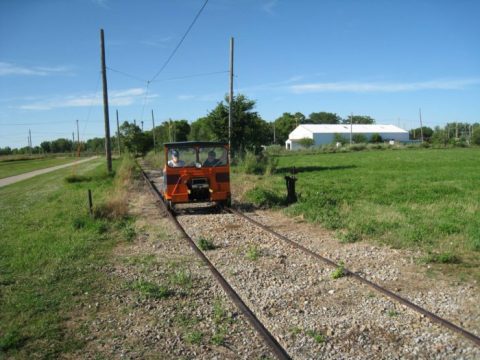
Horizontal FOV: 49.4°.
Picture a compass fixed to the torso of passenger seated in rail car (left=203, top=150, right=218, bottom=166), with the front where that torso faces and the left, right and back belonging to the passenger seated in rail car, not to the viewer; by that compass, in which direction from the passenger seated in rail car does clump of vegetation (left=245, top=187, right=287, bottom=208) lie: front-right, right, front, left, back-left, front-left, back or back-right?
back-left

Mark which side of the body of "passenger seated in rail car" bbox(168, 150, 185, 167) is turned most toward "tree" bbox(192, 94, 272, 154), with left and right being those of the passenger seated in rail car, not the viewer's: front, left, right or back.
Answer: back

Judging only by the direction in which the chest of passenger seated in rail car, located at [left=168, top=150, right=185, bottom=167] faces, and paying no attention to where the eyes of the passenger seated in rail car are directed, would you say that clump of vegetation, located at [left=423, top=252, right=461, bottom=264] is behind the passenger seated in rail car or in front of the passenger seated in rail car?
in front

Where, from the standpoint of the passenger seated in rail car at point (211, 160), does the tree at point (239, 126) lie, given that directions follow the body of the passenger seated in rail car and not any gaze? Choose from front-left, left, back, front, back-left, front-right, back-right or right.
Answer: back

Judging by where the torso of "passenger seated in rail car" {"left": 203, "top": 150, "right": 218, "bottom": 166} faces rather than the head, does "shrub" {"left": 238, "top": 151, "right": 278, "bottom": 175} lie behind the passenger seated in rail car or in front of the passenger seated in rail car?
behind

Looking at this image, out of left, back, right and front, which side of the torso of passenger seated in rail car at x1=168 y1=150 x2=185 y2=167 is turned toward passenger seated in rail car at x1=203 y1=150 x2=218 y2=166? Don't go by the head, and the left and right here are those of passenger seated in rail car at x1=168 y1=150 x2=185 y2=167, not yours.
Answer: left

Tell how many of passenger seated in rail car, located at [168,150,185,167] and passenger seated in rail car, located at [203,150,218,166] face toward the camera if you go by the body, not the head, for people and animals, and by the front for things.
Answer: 2

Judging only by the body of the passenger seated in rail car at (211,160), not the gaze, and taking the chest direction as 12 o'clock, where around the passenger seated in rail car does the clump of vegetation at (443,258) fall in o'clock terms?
The clump of vegetation is roughly at 11 o'clock from the passenger seated in rail car.

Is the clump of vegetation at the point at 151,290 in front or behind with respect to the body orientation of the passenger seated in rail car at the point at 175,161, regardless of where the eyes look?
in front

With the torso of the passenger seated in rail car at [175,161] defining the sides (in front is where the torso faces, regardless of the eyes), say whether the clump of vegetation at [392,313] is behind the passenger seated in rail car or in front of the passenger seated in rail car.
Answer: in front

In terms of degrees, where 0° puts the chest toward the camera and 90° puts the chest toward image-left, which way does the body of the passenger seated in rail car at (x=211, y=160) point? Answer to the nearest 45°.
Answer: approximately 0°

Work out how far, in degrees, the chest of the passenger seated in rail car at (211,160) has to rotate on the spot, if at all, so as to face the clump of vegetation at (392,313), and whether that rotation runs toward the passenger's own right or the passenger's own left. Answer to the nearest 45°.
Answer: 0° — they already face it
